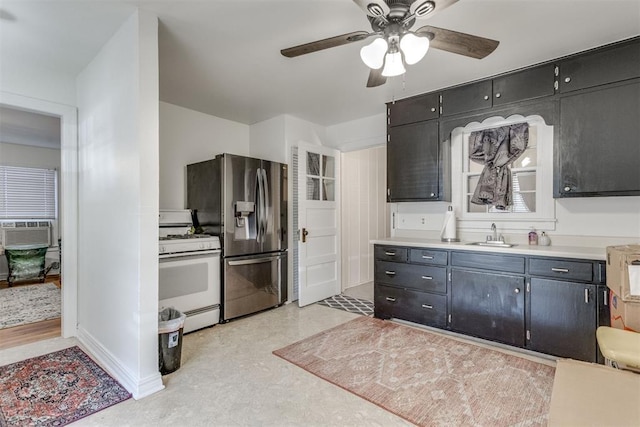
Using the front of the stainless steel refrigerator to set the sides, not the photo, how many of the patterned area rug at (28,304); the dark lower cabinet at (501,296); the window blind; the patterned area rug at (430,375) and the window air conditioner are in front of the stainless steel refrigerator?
2

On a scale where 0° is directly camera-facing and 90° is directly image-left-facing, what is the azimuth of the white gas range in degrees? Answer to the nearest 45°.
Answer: approximately 315°

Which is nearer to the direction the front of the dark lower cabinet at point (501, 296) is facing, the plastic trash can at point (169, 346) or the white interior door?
the plastic trash can

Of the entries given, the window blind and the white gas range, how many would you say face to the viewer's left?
0

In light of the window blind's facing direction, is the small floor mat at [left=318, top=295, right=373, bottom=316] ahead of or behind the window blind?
ahead
